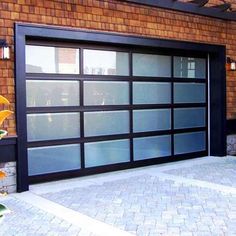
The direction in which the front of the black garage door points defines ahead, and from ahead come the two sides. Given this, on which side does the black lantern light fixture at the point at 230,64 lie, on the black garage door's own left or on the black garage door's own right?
on the black garage door's own left

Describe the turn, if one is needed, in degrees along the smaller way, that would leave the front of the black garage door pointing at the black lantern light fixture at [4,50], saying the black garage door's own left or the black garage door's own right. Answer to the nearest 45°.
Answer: approximately 90° to the black garage door's own right

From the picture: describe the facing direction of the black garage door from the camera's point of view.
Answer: facing the viewer and to the right of the viewer
